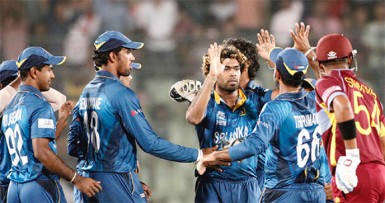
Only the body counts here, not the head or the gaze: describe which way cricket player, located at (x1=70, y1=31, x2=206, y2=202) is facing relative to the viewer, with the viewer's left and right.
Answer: facing away from the viewer and to the right of the viewer

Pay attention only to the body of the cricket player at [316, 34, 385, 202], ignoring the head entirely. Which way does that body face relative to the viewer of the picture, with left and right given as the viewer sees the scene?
facing away from the viewer and to the left of the viewer

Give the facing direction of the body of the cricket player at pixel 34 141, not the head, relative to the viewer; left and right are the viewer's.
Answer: facing away from the viewer and to the right of the viewer

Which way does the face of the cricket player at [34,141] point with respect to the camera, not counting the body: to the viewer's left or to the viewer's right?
to the viewer's right

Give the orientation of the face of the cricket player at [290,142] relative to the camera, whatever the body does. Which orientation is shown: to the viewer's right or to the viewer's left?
to the viewer's left

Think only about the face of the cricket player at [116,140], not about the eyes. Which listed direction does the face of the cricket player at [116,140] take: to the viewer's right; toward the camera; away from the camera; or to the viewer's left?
to the viewer's right

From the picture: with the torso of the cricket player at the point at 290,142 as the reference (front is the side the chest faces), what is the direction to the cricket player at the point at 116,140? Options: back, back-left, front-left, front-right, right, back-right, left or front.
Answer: front-left

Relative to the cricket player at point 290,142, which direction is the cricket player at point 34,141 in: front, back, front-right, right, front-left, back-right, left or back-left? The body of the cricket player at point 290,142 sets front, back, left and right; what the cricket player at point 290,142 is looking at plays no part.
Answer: front-left

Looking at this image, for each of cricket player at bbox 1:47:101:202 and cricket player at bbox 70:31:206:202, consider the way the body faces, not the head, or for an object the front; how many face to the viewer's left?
0

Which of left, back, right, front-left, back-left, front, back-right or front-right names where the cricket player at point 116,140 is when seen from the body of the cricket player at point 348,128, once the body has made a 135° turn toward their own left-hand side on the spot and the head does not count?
right
